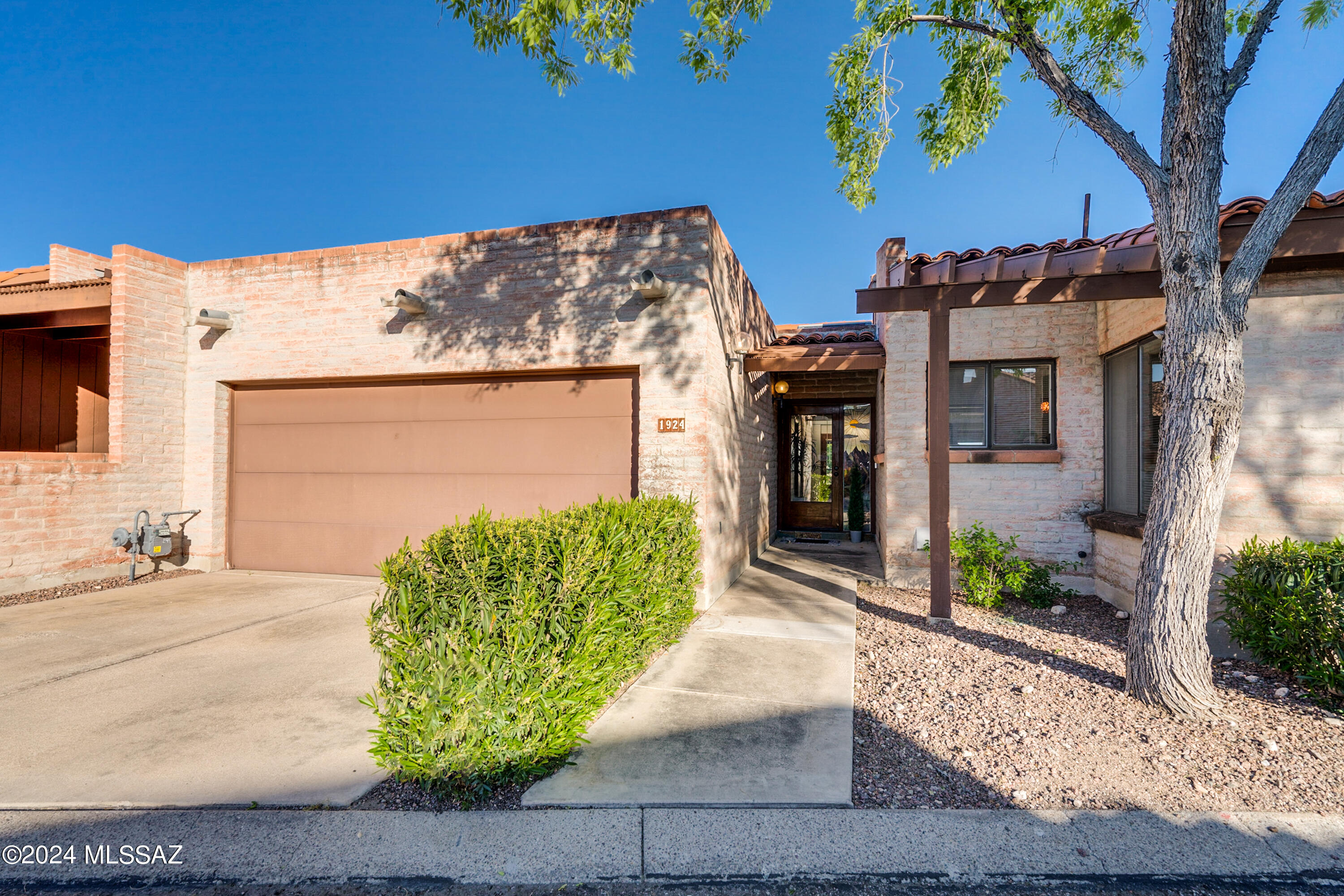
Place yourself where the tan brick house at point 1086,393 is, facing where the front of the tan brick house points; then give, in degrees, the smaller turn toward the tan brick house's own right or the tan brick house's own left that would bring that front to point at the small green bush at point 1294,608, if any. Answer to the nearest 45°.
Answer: approximately 45° to the tan brick house's own left

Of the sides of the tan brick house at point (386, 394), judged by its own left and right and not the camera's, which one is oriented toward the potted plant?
left

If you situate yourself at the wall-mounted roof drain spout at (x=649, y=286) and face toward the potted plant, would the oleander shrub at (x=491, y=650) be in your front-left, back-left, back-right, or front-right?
back-right

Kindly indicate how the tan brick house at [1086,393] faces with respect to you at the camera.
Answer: facing the viewer

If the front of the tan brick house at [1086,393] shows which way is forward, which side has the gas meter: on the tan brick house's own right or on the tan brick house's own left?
on the tan brick house's own right

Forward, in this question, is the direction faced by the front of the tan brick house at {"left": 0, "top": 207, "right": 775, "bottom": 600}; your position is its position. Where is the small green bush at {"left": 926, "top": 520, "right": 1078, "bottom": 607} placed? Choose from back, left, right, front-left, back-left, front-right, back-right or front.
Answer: front-left
